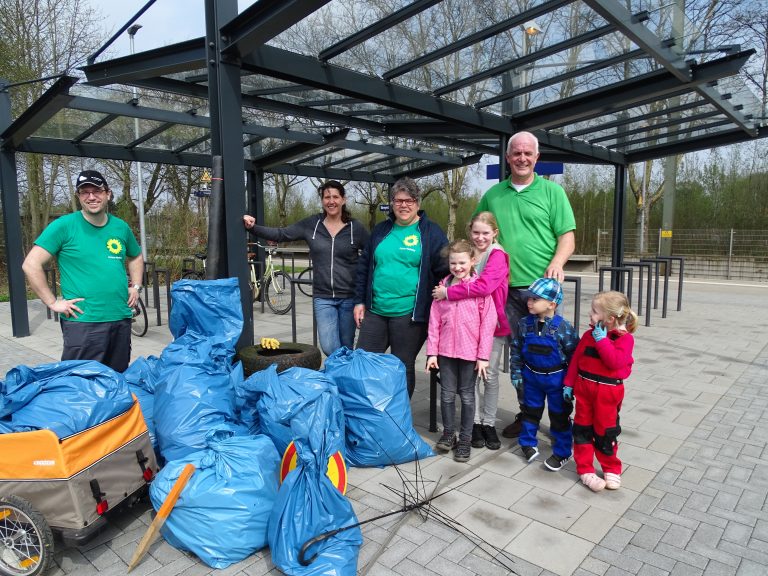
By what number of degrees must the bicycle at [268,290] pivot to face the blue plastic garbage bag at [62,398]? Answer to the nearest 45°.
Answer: approximately 45° to its right

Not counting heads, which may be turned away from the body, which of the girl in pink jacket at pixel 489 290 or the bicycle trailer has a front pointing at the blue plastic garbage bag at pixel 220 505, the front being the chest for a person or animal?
the girl in pink jacket

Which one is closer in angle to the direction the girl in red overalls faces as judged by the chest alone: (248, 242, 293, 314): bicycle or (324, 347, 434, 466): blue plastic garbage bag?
the blue plastic garbage bag

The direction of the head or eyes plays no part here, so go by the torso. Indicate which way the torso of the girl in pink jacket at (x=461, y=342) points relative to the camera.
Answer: toward the camera

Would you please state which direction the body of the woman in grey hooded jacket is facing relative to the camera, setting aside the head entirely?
toward the camera

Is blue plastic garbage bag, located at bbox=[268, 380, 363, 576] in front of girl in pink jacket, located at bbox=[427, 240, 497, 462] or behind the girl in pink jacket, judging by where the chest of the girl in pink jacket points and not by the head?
in front

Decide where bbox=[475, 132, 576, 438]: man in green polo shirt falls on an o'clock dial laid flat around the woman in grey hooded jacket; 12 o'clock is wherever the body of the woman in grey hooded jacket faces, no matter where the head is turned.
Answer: The man in green polo shirt is roughly at 10 o'clock from the woman in grey hooded jacket.

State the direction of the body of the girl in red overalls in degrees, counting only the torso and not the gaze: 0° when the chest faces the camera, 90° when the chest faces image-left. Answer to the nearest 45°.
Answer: approximately 45°

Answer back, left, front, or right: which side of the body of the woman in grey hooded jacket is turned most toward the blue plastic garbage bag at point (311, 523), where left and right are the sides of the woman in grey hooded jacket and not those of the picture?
front

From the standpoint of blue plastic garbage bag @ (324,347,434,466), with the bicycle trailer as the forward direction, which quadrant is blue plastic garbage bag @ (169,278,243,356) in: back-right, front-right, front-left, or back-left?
front-right

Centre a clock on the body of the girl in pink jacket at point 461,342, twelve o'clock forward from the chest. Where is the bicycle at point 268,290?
The bicycle is roughly at 5 o'clock from the girl in pink jacket.

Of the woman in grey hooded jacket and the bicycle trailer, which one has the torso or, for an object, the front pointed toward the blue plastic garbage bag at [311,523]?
the woman in grey hooded jacket

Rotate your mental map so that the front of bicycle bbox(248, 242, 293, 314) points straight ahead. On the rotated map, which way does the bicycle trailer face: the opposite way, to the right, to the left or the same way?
the opposite way

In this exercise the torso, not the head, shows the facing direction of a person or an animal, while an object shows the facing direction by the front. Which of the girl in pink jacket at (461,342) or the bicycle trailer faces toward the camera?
the girl in pink jacket

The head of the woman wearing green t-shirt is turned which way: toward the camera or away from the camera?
toward the camera
